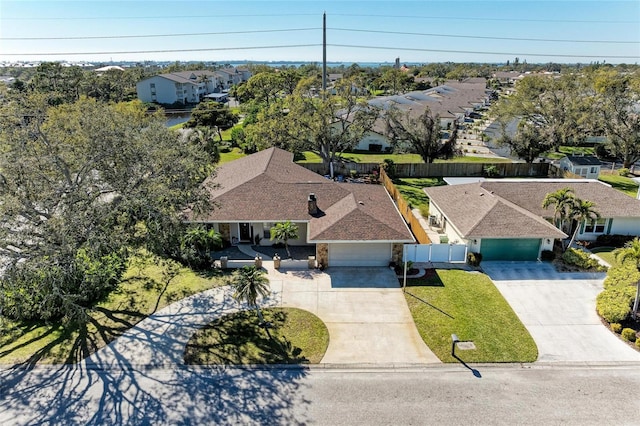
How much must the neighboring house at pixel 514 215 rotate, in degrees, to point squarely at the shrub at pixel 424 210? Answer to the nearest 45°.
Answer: approximately 135° to its right

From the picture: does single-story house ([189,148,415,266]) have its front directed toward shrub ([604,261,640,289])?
no

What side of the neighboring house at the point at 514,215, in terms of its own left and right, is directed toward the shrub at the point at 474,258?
front

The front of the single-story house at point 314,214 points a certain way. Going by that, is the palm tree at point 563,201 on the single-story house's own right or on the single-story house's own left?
on the single-story house's own left

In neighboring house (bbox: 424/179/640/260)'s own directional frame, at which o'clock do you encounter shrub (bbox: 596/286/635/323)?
The shrub is roughly at 11 o'clock from the neighboring house.

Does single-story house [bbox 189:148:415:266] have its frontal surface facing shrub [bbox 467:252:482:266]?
no

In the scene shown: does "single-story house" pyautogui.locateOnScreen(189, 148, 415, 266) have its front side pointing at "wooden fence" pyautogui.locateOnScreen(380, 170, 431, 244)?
no

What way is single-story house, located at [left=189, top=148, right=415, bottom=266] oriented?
toward the camera

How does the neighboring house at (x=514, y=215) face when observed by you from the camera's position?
facing the viewer

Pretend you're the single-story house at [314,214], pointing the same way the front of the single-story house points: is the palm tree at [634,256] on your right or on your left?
on your left

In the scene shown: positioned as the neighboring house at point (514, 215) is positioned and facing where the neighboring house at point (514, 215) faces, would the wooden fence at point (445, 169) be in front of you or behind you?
behind

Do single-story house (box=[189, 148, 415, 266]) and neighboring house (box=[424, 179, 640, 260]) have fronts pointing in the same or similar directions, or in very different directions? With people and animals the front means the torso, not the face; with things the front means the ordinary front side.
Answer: same or similar directions

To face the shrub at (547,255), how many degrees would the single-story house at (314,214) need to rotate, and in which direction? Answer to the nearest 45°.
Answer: approximately 90° to its left

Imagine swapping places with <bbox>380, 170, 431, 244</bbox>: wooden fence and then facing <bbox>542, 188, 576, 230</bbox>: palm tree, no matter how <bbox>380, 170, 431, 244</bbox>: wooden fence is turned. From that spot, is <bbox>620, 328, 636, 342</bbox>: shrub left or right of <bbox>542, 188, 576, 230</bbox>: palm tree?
right

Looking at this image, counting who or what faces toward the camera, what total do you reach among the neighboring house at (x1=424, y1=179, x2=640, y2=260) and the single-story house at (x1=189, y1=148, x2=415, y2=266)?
2

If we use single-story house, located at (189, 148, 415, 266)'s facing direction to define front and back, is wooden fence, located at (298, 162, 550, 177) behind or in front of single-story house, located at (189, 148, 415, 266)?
behind
